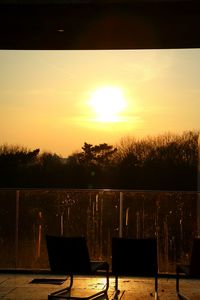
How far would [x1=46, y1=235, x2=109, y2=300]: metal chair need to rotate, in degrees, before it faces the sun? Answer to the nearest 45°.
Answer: approximately 45° to its left

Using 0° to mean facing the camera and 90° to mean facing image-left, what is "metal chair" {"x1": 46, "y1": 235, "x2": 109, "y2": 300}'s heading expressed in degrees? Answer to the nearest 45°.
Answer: approximately 225°
